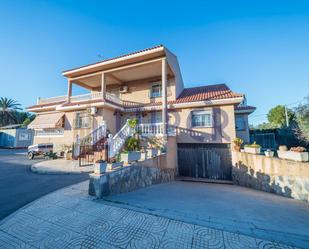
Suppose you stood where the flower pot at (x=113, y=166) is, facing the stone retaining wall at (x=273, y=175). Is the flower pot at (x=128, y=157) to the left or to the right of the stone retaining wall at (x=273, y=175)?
left

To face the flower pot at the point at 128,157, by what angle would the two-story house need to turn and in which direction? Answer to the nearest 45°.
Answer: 0° — it already faces it

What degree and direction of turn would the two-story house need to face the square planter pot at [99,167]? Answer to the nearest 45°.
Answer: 0° — it already faces it

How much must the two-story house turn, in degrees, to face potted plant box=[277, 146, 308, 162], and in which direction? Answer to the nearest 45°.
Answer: approximately 45° to its left

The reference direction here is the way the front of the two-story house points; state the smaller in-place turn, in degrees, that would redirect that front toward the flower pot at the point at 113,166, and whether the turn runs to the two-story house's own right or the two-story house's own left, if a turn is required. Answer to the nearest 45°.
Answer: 0° — it already faces it

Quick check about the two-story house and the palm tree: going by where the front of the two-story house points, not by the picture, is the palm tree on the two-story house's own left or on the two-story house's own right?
on the two-story house's own right

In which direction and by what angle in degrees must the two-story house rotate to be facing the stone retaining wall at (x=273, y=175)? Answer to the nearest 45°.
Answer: approximately 45° to its left

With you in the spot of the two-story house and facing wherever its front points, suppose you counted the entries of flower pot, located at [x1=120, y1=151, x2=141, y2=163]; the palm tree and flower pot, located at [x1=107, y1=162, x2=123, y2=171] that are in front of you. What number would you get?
2

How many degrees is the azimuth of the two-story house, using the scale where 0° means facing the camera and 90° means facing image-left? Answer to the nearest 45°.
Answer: approximately 0°
